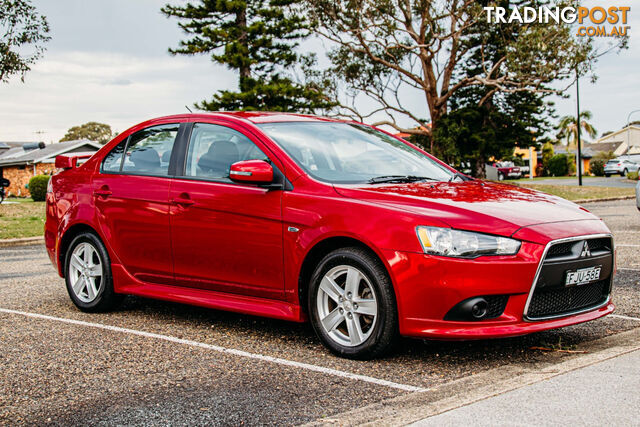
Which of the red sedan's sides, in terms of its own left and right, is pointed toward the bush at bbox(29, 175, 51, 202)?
back

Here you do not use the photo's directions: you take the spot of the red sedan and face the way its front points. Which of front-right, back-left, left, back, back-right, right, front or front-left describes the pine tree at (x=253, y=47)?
back-left

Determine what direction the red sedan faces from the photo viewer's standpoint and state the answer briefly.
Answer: facing the viewer and to the right of the viewer
